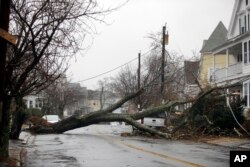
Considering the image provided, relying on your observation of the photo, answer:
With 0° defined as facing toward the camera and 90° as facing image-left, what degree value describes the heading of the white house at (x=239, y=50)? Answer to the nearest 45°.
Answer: approximately 45°

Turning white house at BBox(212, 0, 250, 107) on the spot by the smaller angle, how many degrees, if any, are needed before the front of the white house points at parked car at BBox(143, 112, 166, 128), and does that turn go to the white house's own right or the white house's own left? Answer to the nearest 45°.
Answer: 0° — it already faces it
